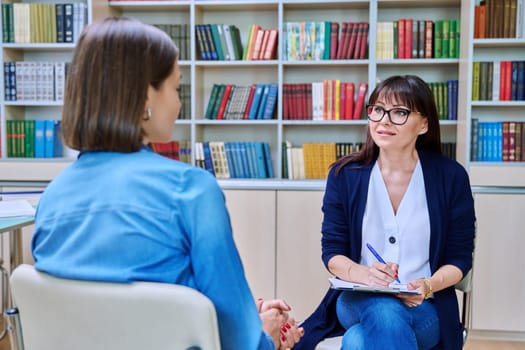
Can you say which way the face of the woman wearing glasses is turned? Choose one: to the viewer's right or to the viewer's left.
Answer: to the viewer's left

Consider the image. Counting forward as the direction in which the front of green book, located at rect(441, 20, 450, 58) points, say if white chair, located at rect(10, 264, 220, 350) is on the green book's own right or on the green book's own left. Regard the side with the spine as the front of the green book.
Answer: on the green book's own right

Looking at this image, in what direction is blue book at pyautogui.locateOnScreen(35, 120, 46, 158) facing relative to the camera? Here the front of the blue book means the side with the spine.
toward the camera

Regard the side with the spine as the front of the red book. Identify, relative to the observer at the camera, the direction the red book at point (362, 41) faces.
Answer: facing the viewer

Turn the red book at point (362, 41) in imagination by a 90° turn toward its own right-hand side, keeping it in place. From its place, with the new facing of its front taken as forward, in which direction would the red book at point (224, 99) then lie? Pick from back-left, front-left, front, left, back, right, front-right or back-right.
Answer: front

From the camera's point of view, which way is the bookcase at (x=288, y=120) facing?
toward the camera

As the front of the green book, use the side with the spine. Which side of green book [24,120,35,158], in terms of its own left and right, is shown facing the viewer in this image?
front

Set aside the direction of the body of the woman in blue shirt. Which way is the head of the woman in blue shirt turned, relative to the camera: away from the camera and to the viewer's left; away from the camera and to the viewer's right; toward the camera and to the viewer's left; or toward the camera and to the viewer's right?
away from the camera and to the viewer's right
